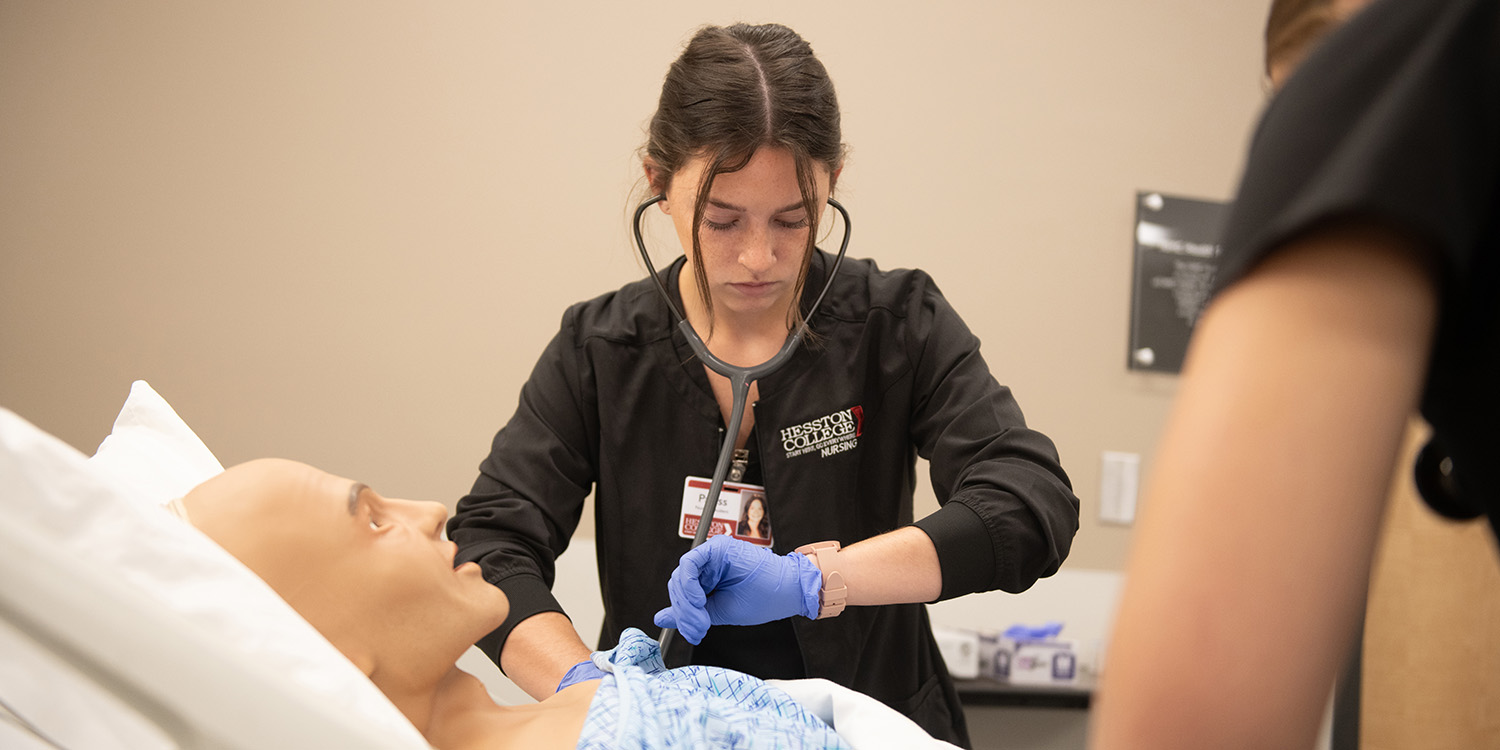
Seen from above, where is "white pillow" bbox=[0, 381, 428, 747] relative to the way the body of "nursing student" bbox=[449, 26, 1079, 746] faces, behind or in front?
in front

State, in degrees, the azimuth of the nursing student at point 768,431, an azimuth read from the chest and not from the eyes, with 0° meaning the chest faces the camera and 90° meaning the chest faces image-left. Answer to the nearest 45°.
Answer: approximately 0°

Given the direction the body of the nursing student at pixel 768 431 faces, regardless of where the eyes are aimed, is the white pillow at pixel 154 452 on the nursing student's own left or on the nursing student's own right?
on the nursing student's own right

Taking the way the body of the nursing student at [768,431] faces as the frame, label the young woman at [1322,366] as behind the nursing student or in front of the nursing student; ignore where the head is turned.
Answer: in front
